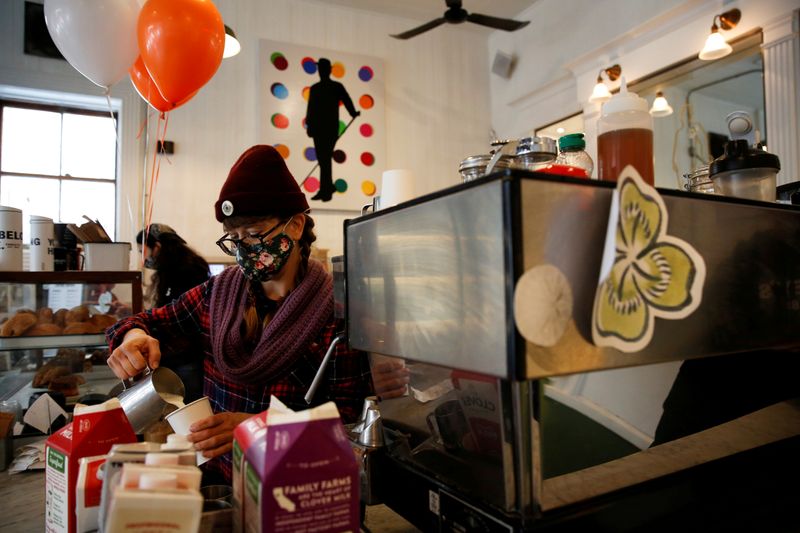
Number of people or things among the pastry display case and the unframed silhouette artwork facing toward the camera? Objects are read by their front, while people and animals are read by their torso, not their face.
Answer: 2

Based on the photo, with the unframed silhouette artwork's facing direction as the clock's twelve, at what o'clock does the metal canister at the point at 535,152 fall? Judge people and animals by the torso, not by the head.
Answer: The metal canister is roughly at 12 o'clock from the unframed silhouette artwork.

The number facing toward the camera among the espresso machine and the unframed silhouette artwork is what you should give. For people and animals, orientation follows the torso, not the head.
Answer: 1

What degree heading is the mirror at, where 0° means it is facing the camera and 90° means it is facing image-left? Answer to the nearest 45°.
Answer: approximately 45°

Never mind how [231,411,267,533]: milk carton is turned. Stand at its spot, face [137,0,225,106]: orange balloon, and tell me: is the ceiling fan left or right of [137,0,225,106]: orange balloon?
right

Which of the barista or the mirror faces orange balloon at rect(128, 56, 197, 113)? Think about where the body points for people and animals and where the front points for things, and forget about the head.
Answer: the mirror

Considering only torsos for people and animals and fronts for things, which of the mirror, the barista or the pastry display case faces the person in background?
the mirror

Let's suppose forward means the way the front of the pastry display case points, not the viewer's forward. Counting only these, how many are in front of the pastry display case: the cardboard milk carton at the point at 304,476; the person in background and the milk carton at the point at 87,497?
2

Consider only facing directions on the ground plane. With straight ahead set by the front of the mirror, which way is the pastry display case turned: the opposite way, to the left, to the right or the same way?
to the left

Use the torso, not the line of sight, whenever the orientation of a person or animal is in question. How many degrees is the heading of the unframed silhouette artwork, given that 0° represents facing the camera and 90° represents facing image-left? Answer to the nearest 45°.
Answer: approximately 0°

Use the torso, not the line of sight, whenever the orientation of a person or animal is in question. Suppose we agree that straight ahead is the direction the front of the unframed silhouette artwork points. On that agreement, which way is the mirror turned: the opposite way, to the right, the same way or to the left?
to the right

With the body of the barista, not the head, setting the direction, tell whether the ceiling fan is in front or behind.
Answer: behind
